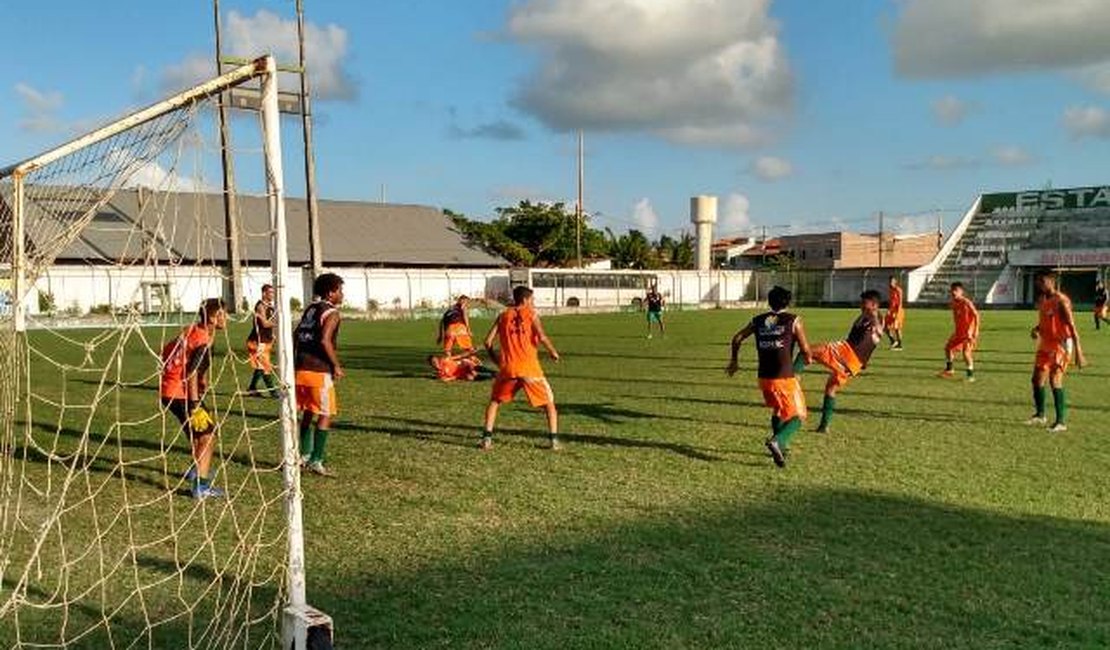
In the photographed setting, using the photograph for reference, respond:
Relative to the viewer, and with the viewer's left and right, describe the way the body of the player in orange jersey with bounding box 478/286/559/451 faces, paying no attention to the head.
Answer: facing away from the viewer

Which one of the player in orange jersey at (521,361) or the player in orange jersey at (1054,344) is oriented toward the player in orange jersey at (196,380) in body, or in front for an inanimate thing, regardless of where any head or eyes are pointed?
the player in orange jersey at (1054,344)

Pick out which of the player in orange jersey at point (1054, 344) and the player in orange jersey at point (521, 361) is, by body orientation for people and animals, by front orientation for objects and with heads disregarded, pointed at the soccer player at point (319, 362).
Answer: the player in orange jersey at point (1054, 344)

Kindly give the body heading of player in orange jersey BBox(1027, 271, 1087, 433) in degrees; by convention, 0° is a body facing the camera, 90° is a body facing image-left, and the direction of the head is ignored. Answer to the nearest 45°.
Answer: approximately 45°

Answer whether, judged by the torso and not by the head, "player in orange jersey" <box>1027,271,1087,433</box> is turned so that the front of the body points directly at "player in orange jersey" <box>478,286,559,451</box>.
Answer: yes

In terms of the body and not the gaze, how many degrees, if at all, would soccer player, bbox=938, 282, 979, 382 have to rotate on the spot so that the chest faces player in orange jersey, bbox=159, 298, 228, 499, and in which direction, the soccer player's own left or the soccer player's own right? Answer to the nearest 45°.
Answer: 0° — they already face them

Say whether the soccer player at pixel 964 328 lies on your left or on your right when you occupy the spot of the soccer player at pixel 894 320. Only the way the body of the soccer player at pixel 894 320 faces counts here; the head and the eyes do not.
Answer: on your left

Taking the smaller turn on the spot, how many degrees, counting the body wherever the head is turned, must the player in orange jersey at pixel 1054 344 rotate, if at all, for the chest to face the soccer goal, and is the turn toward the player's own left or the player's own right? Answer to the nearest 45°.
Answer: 0° — they already face it

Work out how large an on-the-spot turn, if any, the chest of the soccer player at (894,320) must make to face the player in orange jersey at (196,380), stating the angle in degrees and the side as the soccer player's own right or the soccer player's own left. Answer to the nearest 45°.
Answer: approximately 45° to the soccer player's own left

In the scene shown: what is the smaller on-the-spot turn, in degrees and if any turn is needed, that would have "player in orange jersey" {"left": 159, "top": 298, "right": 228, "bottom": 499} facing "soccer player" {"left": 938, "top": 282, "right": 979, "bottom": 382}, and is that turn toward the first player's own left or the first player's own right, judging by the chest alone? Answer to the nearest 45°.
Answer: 0° — they already face them
